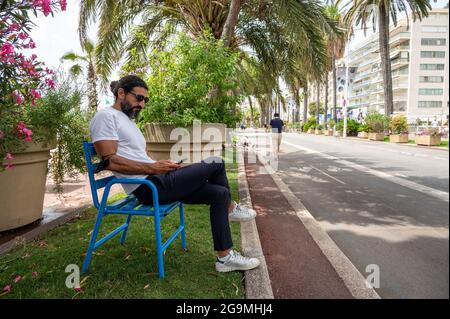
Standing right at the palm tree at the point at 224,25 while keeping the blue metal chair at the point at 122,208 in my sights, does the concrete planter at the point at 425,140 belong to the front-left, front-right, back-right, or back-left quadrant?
back-left

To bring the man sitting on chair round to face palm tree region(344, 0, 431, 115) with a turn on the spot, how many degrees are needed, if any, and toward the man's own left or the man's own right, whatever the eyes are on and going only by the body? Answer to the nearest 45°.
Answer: approximately 45° to the man's own left

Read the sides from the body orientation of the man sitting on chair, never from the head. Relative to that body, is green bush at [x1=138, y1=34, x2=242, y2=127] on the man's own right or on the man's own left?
on the man's own left

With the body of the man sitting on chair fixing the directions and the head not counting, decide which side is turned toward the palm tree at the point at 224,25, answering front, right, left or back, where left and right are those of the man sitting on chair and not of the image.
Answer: left

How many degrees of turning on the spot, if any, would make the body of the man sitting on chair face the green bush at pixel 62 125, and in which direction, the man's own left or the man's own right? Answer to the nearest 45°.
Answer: approximately 135° to the man's own left

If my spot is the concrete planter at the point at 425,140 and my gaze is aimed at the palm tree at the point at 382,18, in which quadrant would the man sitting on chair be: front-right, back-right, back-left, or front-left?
back-left

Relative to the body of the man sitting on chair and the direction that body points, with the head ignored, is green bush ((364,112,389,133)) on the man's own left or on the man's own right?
on the man's own left

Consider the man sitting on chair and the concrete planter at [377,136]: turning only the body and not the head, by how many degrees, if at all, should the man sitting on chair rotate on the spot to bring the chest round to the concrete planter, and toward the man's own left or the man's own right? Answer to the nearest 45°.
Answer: approximately 45° to the man's own left

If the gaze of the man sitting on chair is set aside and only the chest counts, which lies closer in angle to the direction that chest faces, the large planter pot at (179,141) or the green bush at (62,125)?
the large planter pot

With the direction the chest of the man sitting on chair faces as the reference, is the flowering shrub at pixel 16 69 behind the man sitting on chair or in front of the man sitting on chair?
behind

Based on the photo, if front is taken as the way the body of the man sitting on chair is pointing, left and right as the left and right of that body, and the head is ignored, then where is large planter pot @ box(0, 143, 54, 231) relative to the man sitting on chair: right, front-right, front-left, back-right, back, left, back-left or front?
back-left

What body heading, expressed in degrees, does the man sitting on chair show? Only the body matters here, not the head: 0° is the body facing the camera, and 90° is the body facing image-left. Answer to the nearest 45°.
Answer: approximately 270°

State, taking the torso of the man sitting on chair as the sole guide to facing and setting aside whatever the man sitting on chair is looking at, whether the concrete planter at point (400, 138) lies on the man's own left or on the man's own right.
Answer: on the man's own left

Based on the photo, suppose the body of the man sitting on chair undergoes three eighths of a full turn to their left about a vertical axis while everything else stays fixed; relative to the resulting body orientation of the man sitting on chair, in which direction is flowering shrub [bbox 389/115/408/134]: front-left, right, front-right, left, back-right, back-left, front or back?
right

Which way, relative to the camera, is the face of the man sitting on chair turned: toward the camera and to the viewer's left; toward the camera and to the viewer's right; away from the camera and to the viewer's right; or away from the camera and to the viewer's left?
toward the camera and to the viewer's right
